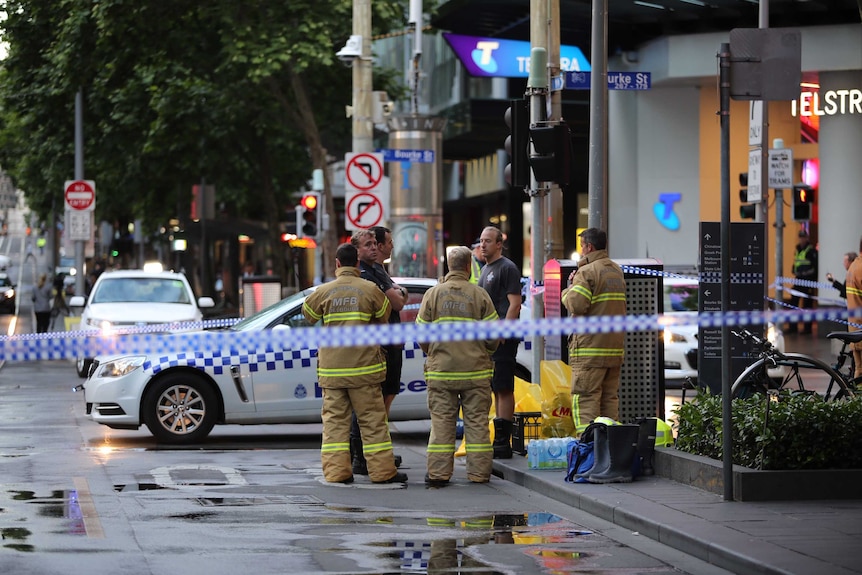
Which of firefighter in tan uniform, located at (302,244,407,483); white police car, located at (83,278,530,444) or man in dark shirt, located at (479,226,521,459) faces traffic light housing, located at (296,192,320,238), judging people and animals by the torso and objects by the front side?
the firefighter in tan uniform

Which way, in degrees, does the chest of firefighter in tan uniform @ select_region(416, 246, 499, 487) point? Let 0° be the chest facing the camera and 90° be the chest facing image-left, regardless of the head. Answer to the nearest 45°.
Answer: approximately 180°

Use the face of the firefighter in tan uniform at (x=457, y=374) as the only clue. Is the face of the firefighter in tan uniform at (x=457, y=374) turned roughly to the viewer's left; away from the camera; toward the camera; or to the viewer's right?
away from the camera

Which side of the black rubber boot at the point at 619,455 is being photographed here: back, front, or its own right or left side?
left

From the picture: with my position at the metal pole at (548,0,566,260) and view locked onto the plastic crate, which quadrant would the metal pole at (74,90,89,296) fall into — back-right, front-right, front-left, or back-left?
back-right

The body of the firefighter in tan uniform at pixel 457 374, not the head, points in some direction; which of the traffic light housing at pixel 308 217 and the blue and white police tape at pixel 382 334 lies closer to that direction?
the traffic light housing

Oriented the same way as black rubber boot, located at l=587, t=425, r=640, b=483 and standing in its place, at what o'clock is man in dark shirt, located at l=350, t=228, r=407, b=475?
The man in dark shirt is roughly at 1 o'clock from the black rubber boot.

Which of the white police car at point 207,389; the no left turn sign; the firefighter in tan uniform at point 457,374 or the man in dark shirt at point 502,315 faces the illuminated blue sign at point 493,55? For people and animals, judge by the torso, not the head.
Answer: the firefighter in tan uniform

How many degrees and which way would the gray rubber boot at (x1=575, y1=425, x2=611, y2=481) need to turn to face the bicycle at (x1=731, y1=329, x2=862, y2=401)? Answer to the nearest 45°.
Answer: approximately 135° to its right

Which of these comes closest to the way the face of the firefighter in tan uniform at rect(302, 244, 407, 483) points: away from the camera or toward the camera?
away from the camera

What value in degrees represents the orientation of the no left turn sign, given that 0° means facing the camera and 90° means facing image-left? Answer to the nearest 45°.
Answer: approximately 0°

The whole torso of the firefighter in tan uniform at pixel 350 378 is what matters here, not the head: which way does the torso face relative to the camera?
away from the camera

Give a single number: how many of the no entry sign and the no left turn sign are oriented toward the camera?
2
